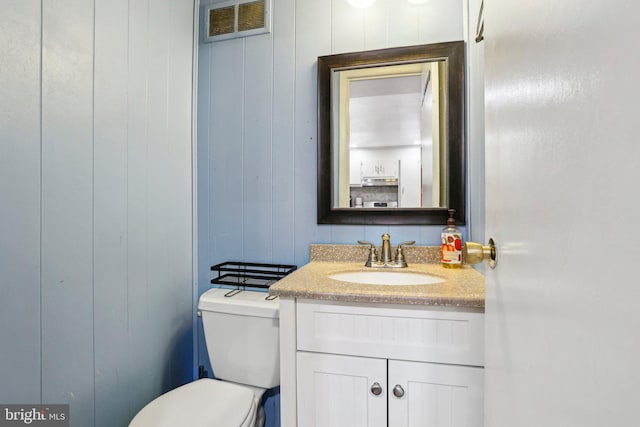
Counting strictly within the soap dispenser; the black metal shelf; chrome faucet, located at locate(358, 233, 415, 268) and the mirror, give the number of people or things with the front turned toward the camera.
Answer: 4

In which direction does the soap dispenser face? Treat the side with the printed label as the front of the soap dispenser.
toward the camera

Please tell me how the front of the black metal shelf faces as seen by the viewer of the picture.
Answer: facing the viewer

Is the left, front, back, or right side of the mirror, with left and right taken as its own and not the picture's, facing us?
front

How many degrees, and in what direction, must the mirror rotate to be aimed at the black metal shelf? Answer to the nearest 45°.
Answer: approximately 90° to its right

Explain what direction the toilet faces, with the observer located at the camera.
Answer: facing the viewer and to the left of the viewer

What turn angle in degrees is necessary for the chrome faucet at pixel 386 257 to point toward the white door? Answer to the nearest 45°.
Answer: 0° — it already faces it

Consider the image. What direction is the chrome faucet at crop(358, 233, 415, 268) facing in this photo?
toward the camera

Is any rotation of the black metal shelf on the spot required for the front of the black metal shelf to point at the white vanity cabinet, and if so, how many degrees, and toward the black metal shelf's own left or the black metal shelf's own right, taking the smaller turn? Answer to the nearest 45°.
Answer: approximately 45° to the black metal shelf's own left
